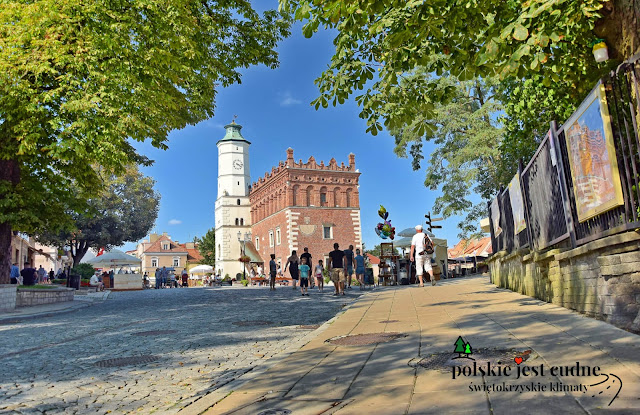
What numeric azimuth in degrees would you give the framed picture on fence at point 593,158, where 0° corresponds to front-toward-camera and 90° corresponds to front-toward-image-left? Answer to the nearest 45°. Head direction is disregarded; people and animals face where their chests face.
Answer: approximately 45°

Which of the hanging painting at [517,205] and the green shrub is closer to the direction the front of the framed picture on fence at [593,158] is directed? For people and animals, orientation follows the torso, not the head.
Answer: the green shrub

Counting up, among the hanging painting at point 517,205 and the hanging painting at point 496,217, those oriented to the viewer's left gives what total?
2

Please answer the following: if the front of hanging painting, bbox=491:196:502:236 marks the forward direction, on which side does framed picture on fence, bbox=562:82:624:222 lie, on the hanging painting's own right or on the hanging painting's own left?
on the hanging painting's own left

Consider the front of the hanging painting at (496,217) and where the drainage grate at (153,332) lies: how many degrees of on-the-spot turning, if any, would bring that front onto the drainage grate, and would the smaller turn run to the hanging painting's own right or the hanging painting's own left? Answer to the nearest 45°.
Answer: approximately 45° to the hanging painting's own left

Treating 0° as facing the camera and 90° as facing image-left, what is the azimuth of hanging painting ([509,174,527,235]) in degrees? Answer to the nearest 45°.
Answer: approximately 90°

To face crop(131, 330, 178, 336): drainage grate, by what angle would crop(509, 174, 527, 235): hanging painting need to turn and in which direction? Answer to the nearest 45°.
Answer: approximately 45° to its left

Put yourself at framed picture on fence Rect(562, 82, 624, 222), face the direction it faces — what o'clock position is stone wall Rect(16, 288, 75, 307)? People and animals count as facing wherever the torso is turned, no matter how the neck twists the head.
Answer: The stone wall is roughly at 2 o'clock from the framed picture on fence.

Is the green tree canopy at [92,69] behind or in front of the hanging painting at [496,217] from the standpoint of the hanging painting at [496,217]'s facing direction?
in front

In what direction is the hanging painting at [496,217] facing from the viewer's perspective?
to the viewer's left
